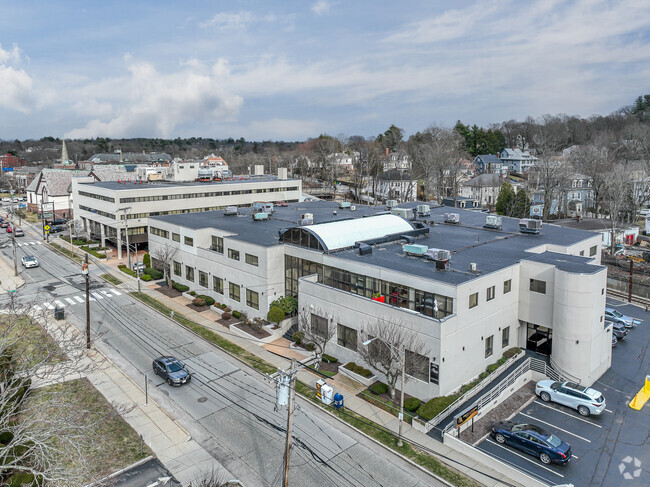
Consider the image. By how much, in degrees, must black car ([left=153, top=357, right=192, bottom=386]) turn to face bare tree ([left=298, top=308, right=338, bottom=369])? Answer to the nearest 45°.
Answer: approximately 45° to its left

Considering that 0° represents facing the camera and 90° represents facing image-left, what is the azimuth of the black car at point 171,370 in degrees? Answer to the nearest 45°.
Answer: approximately 315°
